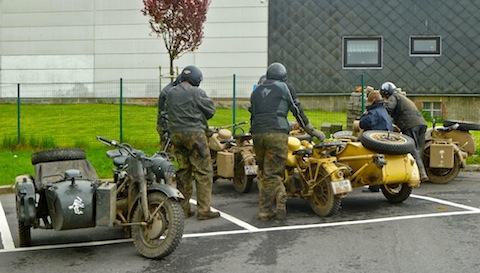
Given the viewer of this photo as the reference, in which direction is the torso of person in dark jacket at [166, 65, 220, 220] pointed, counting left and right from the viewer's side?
facing away from the viewer and to the right of the viewer

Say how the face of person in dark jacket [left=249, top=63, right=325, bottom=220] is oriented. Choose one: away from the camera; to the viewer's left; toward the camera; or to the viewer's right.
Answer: away from the camera

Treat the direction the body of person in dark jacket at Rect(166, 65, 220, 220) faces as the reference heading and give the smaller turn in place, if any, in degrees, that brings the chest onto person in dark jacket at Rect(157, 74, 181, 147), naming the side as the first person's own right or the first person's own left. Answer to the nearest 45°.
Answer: approximately 45° to the first person's own left

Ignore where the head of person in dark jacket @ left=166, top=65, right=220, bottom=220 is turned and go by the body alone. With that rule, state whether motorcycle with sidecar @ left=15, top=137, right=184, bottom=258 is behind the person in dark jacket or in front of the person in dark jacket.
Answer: behind

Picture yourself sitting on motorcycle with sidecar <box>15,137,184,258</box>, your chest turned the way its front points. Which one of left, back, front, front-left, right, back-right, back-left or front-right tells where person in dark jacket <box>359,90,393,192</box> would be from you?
left

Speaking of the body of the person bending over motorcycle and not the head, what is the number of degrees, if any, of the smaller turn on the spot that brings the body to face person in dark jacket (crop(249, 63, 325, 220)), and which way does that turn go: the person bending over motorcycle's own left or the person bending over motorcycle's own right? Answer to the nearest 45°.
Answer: approximately 45° to the person bending over motorcycle's own left

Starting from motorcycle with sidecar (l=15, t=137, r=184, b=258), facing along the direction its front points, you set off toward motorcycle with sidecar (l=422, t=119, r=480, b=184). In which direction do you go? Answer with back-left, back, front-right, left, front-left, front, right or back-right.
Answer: left

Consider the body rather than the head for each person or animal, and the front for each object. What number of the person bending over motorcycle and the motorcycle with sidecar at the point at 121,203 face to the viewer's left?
1
